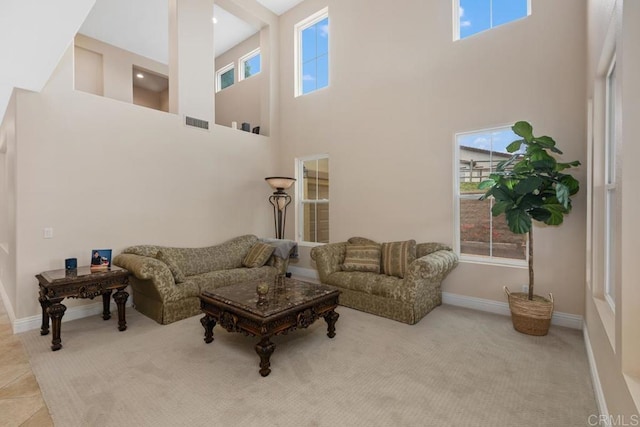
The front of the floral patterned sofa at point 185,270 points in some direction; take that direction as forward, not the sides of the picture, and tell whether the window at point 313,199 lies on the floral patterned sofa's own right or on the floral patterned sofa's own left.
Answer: on the floral patterned sofa's own left

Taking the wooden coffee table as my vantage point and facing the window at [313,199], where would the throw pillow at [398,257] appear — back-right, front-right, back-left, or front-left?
front-right

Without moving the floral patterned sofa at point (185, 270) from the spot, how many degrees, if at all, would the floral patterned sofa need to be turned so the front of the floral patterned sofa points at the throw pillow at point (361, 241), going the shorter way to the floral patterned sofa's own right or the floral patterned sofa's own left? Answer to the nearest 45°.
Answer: approximately 45° to the floral patterned sofa's own left

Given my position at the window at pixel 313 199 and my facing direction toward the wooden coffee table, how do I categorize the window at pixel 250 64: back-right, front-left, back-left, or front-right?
back-right

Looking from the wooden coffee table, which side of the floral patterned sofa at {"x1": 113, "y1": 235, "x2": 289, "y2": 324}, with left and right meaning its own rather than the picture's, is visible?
front

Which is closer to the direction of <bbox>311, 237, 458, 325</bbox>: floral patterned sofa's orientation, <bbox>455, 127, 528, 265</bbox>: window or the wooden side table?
the wooden side table

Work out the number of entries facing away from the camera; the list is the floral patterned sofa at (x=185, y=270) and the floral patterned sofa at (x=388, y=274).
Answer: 0

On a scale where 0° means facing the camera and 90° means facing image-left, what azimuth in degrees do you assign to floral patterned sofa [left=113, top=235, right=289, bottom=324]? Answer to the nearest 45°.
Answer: approximately 315°

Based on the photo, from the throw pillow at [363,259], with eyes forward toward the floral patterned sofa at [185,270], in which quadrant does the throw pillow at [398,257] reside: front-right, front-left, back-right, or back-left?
back-left

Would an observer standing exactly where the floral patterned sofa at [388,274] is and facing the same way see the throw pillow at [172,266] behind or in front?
in front

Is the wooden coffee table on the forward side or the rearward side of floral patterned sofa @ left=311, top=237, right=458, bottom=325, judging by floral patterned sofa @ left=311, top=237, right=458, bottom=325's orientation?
on the forward side

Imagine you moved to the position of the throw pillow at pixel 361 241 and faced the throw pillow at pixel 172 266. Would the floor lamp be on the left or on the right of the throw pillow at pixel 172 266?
right

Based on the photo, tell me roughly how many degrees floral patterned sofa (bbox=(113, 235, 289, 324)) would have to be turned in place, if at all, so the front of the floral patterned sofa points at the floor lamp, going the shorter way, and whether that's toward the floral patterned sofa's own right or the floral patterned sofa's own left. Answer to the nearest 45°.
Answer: approximately 90° to the floral patterned sofa's own left
